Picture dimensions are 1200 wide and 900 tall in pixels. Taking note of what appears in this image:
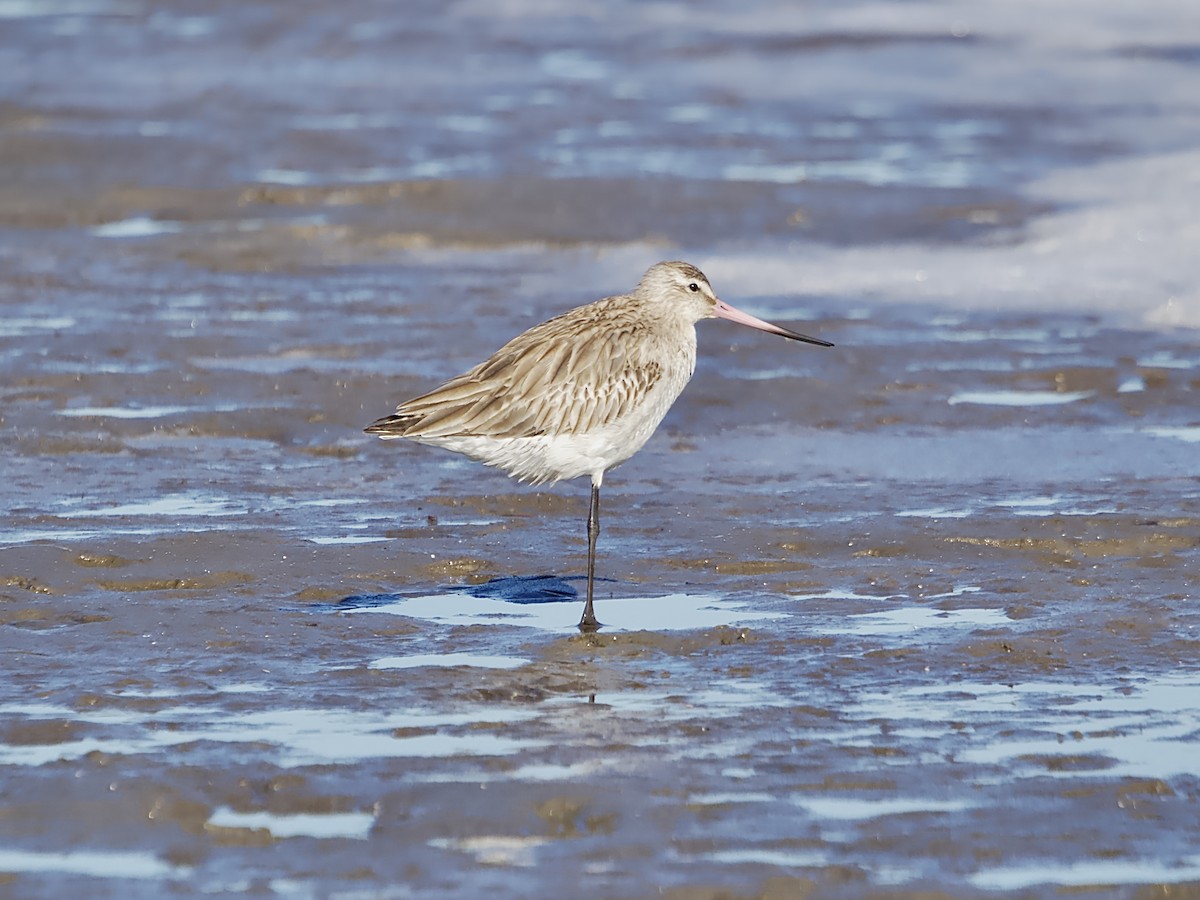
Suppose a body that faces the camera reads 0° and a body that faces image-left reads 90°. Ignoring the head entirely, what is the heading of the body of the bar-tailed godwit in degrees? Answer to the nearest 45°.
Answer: approximately 270°
